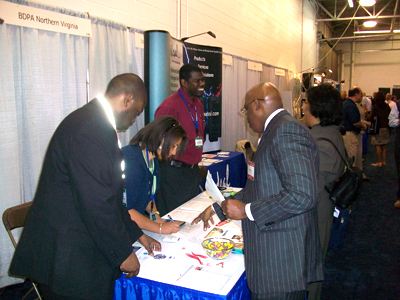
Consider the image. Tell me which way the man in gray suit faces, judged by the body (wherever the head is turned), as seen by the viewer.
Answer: to the viewer's left

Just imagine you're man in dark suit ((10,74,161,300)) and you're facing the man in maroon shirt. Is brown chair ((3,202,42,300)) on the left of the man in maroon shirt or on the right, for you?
left

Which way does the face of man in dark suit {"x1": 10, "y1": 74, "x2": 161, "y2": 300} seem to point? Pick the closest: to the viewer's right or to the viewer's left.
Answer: to the viewer's right

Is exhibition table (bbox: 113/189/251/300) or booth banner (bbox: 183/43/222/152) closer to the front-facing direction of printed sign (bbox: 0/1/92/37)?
the exhibition table

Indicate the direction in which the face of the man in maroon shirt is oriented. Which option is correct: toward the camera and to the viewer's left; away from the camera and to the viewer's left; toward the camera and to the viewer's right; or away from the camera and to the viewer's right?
toward the camera and to the viewer's right

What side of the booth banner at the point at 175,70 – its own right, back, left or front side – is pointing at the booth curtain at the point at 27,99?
right

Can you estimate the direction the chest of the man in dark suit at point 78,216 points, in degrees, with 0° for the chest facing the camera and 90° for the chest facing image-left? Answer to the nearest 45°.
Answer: approximately 270°

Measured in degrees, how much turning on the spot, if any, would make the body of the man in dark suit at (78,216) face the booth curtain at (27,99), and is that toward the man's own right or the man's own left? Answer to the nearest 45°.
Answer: approximately 90° to the man's own left

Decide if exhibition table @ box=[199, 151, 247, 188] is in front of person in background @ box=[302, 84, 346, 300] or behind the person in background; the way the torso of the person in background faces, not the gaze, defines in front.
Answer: in front

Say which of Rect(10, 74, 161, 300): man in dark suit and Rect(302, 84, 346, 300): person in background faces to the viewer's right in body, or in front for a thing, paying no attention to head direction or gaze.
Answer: the man in dark suit

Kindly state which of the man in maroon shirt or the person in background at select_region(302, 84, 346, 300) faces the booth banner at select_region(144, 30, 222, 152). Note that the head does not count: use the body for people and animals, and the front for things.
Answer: the person in background

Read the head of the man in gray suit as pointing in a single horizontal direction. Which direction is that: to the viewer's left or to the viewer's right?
to the viewer's left

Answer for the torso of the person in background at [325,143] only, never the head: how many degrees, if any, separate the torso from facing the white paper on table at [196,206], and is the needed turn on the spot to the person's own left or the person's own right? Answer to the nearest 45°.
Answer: approximately 45° to the person's own left
